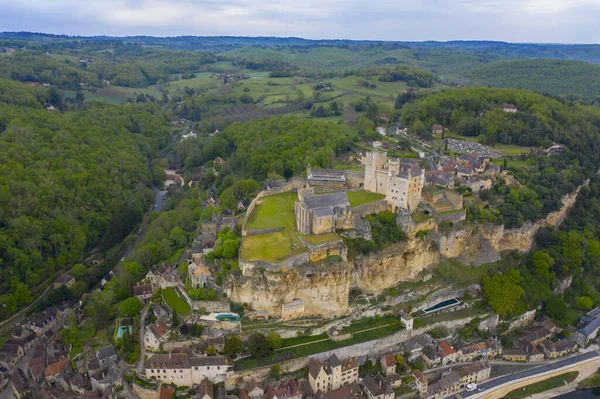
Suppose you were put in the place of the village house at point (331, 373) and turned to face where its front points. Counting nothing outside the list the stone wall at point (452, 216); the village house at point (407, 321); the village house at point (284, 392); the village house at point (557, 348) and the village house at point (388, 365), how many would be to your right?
1

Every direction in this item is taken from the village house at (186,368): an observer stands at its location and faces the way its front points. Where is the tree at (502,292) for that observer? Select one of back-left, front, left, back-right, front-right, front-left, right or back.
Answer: left

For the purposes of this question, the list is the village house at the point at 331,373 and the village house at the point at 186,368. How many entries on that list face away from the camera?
0

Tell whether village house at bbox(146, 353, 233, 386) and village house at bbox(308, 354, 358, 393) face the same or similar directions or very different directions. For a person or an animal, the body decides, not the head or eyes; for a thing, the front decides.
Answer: same or similar directions

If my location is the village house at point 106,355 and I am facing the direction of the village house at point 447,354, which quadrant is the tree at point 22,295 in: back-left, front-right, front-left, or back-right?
back-left

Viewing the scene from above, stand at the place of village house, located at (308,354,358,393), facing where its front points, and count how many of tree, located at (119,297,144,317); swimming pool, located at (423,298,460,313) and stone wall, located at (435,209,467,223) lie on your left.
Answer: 2

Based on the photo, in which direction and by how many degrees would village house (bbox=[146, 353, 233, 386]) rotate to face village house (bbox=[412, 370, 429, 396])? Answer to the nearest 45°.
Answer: approximately 90° to its left

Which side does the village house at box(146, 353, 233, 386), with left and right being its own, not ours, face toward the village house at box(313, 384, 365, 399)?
left

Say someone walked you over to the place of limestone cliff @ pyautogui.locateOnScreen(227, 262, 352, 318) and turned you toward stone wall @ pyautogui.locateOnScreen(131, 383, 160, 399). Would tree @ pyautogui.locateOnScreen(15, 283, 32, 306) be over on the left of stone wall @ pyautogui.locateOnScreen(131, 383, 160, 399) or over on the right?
right

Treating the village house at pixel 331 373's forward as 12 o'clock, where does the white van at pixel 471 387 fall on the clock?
The white van is roughly at 10 o'clock from the village house.

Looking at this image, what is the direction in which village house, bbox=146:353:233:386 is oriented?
toward the camera

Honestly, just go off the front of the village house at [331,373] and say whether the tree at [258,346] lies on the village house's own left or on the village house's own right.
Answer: on the village house's own right

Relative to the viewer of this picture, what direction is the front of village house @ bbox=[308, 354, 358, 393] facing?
facing the viewer and to the right of the viewer

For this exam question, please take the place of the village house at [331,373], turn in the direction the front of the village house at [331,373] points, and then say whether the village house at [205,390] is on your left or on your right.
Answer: on your right

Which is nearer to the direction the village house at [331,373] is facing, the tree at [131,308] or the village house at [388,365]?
the village house

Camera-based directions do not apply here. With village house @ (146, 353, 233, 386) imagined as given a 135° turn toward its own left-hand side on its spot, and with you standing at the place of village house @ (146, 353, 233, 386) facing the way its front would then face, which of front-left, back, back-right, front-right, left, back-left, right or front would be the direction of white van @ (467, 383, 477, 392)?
front-right
